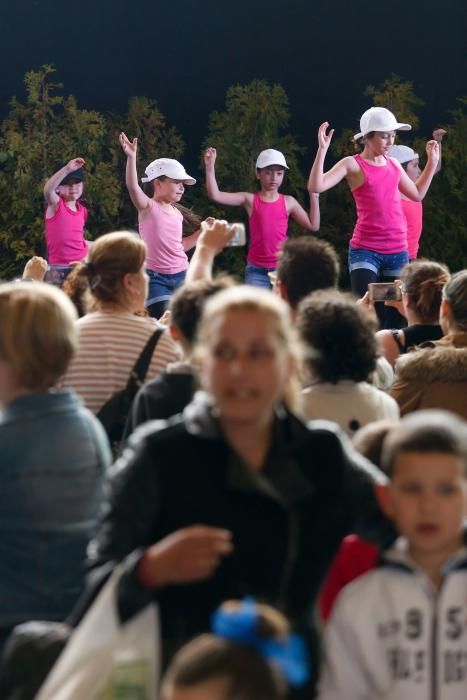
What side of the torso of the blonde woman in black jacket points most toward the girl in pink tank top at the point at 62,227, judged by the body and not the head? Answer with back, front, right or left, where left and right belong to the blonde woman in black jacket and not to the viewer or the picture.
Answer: back

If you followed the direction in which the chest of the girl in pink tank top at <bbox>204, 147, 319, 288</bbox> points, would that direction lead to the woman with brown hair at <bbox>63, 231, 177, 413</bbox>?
yes

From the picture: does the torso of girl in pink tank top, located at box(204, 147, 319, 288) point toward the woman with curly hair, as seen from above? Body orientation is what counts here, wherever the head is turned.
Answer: yes

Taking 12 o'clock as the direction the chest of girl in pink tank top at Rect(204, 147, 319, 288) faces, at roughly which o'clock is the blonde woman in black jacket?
The blonde woman in black jacket is roughly at 12 o'clock from the girl in pink tank top.

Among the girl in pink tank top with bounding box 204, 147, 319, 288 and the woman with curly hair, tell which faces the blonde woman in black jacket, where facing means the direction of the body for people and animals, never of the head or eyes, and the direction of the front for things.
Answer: the girl in pink tank top

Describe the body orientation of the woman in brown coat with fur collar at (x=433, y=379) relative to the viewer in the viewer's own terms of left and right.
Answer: facing away from the viewer

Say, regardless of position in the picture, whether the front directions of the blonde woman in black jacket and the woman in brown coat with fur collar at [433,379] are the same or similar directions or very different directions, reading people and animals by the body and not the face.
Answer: very different directions

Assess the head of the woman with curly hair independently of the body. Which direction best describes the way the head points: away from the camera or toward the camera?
away from the camera

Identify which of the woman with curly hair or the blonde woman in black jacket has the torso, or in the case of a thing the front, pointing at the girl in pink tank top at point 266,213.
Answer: the woman with curly hair

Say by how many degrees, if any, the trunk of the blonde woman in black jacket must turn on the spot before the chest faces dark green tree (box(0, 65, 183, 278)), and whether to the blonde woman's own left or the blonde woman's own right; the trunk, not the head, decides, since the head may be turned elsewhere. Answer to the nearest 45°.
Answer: approximately 180°

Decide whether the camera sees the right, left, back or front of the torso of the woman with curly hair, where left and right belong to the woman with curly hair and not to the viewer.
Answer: back
